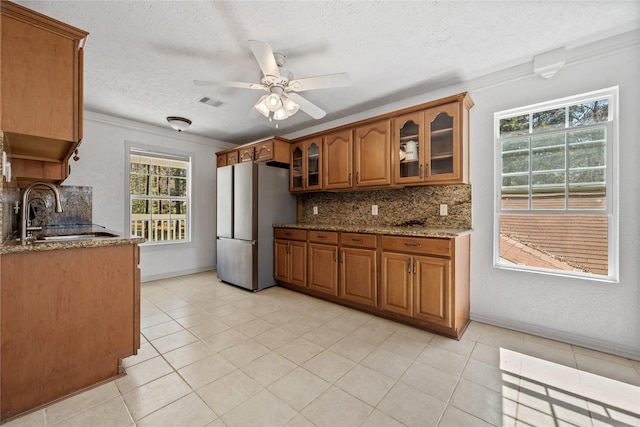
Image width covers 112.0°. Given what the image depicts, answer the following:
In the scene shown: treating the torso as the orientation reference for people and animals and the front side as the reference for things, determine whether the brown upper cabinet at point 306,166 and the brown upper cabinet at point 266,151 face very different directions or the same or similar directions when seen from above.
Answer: same or similar directions

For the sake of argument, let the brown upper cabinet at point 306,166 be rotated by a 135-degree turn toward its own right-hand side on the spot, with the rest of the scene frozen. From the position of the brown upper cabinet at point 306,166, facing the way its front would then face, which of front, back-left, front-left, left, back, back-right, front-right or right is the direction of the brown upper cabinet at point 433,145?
back-right

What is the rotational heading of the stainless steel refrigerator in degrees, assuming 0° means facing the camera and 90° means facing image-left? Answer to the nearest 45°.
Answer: approximately 45°

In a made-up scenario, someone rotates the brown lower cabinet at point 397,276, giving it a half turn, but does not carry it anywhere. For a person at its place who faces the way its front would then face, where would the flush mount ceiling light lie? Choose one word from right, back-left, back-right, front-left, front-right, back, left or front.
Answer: back-left

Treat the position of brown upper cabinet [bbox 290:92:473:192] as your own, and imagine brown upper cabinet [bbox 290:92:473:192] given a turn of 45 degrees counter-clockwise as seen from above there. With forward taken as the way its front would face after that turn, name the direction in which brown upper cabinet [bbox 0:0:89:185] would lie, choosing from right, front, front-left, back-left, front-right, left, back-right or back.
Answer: front-right

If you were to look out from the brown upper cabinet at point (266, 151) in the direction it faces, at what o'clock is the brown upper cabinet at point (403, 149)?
the brown upper cabinet at point (403, 149) is roughly at 9 o'clock from the brown upper cabinet at point (266, 151).

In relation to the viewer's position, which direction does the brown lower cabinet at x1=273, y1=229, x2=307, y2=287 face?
facing the viewer and to the left of the viewer

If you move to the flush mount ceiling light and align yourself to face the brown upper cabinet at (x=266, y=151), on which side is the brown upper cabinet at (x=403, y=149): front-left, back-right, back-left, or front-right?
front-right

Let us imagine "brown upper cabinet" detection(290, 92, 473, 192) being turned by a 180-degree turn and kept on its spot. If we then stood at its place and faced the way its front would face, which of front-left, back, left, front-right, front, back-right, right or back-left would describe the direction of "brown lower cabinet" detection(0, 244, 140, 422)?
back

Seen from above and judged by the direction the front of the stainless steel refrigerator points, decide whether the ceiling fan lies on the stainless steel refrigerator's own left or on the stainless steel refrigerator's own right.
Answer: on the stainless steel refrigerator's own left

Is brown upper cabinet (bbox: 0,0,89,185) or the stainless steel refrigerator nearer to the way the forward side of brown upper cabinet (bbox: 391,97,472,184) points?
the brown upper cabinet

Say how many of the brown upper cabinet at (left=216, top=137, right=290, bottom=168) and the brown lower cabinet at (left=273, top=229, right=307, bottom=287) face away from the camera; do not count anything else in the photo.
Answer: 0

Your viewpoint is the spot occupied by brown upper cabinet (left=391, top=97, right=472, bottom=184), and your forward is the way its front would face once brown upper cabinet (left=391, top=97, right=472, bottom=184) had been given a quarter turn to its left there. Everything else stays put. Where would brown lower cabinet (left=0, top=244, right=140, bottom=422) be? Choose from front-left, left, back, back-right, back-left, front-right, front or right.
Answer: right

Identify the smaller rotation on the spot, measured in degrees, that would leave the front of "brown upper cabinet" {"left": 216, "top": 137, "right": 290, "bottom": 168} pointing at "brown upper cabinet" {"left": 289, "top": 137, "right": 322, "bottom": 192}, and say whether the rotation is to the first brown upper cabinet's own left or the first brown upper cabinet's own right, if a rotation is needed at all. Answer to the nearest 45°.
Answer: approximately 90° to the first brown upper cabinet's own left

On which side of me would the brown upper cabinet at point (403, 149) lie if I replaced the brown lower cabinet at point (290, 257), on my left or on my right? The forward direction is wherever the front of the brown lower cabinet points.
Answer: on my left

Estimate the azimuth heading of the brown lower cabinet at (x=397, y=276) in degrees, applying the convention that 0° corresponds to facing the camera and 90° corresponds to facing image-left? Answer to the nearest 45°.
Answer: approximately 45°

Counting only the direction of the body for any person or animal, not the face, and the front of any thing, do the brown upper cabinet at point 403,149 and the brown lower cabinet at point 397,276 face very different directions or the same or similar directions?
same or similar directions
